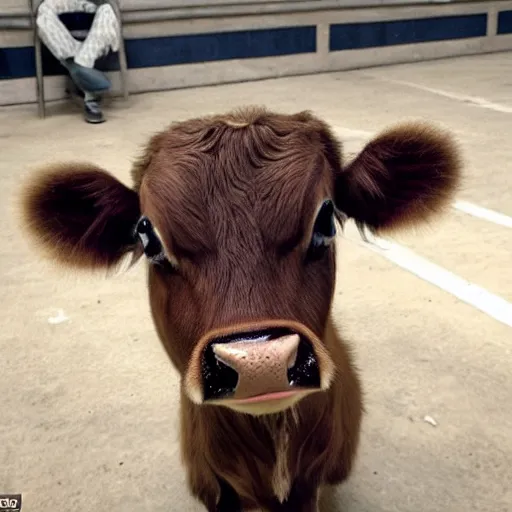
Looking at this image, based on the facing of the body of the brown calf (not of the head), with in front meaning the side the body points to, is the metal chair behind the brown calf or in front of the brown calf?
behind

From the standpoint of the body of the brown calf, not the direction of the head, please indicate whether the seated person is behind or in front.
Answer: behind

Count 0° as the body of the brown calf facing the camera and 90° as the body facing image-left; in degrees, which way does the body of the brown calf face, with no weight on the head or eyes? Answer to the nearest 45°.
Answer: approximately 0°

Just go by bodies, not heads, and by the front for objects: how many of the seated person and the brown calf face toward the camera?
2

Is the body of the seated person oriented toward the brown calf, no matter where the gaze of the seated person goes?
yes

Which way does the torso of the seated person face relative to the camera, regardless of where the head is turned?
toward the camera
